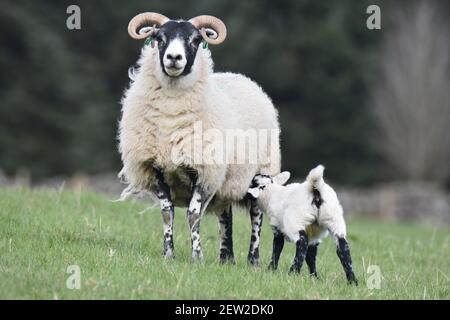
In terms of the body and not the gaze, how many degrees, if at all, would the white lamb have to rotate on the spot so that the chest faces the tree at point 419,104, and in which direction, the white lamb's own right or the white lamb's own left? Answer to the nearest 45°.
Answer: approximately 45° to the white lamb's own right

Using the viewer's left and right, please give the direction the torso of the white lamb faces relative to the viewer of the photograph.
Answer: facing away from the viewer and to the left of the viewer

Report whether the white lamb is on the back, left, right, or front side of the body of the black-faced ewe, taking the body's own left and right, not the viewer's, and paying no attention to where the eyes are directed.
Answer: left

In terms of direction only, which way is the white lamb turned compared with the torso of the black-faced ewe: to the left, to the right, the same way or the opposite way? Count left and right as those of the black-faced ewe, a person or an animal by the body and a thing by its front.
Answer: to the right

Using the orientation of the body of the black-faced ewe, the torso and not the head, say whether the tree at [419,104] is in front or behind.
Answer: behind

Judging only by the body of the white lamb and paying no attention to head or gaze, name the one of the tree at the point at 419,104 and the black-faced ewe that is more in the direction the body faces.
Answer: the black-faced ewe

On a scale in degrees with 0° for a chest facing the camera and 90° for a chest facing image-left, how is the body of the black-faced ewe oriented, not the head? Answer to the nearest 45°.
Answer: approximately 45°
